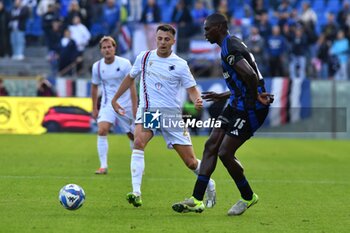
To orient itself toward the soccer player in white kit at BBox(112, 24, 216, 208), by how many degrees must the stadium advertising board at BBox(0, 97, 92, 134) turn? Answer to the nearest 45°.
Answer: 0° — it already faces them

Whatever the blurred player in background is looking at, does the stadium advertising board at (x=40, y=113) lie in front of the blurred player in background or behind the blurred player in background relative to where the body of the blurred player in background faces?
behind

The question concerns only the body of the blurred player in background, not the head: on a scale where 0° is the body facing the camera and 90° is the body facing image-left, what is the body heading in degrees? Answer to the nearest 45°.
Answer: approximately 0°

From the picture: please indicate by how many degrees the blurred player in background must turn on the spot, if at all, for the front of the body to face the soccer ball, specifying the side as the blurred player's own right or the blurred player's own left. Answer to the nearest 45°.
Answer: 0° — they already face it

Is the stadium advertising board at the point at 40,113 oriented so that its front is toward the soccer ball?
yes

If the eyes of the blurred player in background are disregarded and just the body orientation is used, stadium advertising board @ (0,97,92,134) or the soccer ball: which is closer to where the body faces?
the soccer ball

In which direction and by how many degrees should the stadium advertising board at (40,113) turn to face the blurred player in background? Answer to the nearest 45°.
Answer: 0° — it already faces them

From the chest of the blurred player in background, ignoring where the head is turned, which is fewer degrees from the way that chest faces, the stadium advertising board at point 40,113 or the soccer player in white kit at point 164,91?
the soccer player in white kit

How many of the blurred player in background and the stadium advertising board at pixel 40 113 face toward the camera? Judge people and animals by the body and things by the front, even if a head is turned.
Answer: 2
